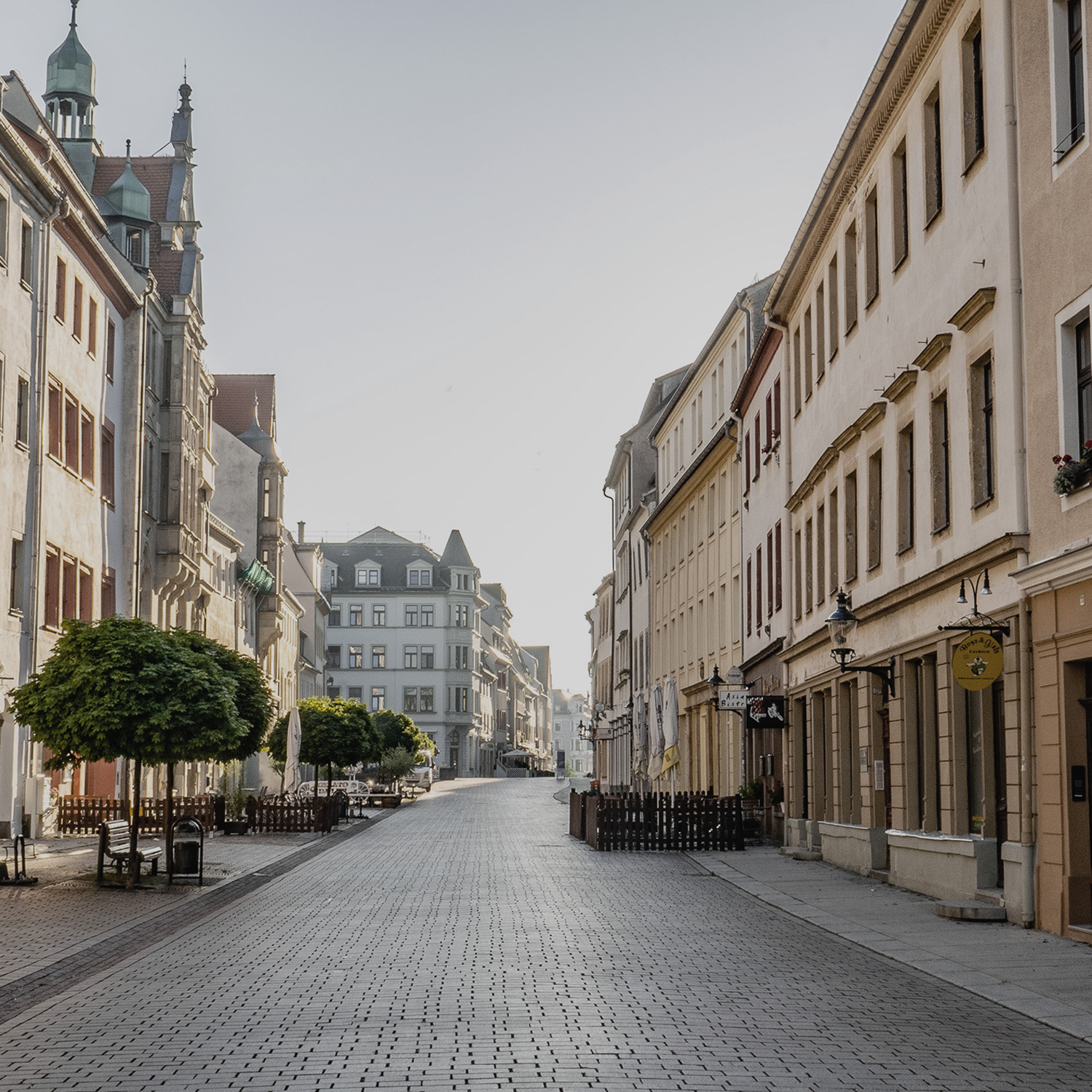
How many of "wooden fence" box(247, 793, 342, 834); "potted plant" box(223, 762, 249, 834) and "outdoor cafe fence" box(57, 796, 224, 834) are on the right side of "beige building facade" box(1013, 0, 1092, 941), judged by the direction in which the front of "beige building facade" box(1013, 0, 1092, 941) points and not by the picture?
3

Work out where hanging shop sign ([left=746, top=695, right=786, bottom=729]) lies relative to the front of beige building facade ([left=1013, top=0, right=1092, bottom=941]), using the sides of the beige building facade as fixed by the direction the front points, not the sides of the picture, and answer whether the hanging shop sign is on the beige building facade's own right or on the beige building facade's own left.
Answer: on the beige building facade's own right

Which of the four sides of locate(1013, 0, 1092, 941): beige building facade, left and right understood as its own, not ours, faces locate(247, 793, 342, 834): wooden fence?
right

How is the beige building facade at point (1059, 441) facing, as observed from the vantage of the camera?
facing the viewer and to the left of the viewer

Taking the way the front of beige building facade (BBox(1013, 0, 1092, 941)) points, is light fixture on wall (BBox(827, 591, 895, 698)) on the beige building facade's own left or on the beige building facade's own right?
on the beige building facade's own right

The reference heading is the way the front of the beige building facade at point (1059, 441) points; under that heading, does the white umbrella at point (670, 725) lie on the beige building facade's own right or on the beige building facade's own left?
on the beige building facade's own right

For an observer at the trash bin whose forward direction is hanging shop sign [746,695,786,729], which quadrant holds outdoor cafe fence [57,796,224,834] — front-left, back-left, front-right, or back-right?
front-left

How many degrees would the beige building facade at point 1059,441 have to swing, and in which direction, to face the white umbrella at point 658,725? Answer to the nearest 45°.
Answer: approximately 135° to its right

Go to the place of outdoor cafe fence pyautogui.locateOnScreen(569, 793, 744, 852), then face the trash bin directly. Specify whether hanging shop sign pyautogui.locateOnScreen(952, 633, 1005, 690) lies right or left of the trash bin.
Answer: left
